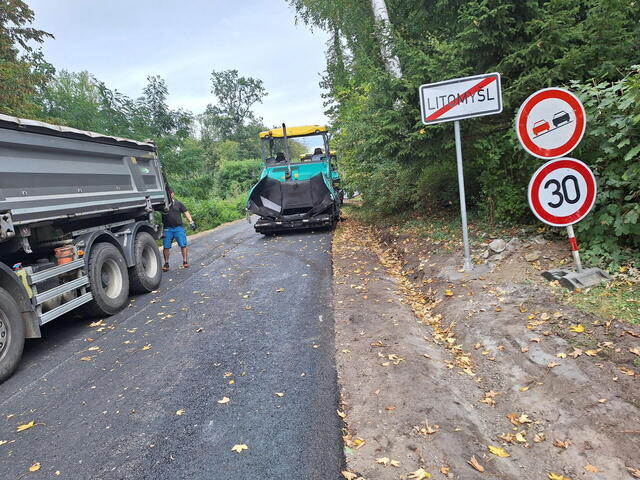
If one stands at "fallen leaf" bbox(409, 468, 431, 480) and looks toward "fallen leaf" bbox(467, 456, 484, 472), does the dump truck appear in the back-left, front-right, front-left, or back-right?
back-left

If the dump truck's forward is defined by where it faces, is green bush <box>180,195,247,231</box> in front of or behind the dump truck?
behind

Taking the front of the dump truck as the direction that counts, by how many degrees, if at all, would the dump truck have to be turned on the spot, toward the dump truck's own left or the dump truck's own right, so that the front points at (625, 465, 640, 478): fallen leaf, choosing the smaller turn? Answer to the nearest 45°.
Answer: approximately 90° to the dump truck's own left

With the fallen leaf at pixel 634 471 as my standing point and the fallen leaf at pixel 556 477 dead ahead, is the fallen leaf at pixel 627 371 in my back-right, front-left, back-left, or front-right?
back-right

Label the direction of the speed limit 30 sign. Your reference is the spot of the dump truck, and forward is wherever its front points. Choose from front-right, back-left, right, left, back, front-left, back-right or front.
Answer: left

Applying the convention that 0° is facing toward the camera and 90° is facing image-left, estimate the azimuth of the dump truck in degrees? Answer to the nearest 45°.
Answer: approximately 45°

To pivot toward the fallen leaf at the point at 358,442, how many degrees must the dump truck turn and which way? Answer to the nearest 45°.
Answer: approximately 45° to its left

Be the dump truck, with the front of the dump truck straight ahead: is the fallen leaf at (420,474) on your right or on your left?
on your left
